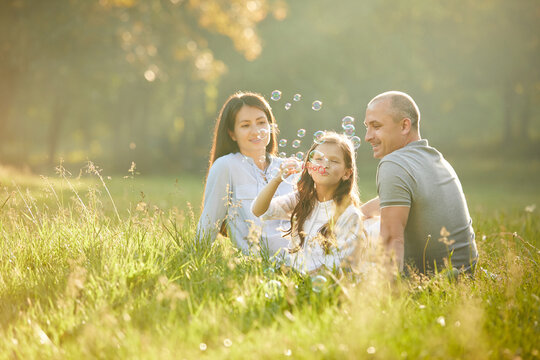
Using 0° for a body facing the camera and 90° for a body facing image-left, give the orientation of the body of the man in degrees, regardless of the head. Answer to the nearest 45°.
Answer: approximately 135°

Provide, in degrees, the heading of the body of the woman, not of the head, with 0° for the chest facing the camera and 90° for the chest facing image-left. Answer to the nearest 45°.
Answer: approximately 315°

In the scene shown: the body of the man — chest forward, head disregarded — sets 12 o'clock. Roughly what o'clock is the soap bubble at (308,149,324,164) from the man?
The soap bubble is roughly at 11 o'clock from the man.

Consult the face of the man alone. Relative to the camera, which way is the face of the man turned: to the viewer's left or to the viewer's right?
to the viewer's left

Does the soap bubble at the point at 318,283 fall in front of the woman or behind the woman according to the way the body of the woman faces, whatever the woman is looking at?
in front

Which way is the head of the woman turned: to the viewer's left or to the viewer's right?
to the viewer's right

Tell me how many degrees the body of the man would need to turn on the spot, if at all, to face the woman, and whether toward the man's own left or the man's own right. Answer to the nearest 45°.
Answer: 0° — they already face them

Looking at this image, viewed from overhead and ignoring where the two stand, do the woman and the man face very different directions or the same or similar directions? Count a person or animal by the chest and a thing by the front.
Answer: very different directions
